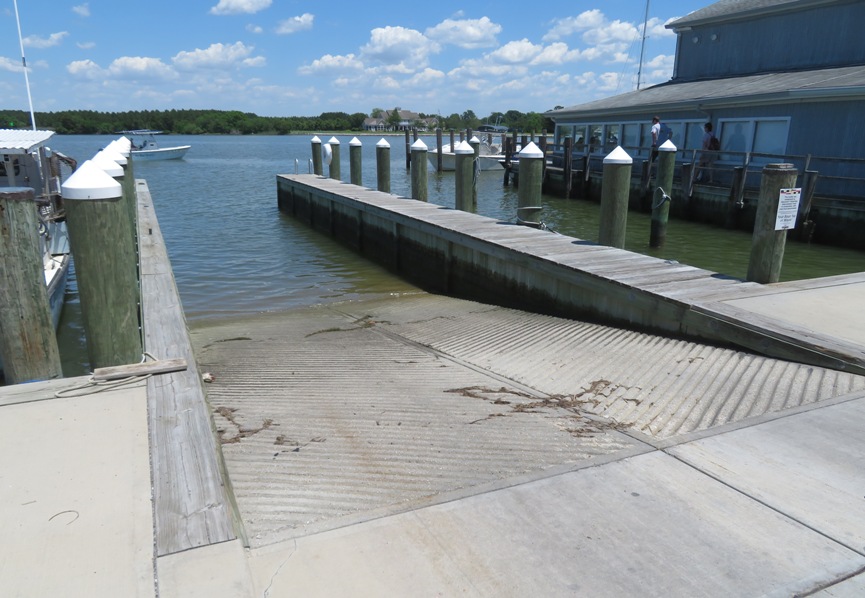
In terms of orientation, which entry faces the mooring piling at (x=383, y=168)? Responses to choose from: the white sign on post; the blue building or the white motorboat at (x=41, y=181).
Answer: the blue building

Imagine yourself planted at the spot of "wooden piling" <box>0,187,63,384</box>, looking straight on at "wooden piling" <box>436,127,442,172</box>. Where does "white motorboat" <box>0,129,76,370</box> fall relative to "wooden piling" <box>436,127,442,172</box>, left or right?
left

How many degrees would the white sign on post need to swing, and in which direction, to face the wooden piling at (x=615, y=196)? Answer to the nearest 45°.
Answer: approximately 135° to its right

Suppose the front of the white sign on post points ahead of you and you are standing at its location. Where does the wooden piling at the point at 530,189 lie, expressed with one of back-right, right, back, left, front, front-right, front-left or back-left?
back-right

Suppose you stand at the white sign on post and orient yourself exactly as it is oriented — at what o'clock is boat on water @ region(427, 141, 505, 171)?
The boat on water is roughly at 5 o'clock from the white sign on post.

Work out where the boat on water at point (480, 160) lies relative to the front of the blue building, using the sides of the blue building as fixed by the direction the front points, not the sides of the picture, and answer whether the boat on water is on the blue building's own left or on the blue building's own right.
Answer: on the blue building's own right

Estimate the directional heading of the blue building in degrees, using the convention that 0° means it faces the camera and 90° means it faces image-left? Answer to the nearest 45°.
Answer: approximately 45°

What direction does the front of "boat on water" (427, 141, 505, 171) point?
to the viewer's left
